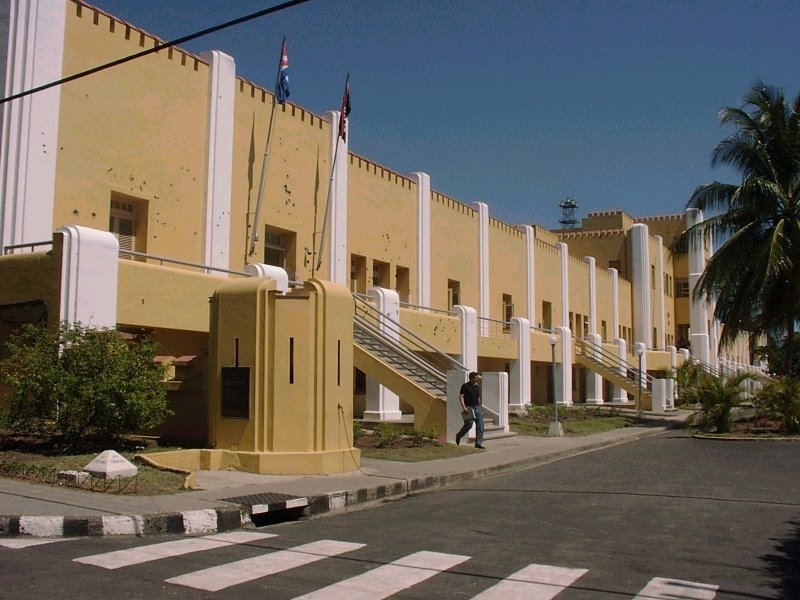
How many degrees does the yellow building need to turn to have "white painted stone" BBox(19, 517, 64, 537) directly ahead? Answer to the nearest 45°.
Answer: approximately 45° to its right

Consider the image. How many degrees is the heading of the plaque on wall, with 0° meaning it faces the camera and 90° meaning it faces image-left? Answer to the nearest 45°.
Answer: approximately 0°

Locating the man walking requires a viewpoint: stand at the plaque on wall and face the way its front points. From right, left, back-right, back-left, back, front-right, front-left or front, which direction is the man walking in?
back-left

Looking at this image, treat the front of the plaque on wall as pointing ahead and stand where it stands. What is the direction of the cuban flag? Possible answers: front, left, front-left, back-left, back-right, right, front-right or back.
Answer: back

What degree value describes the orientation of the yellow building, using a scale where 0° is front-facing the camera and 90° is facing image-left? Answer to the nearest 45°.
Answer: approximately 315°

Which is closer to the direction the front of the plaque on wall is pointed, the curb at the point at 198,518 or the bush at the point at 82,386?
the curb

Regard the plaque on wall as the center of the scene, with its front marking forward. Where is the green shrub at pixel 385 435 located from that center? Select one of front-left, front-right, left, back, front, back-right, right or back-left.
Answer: back-left
